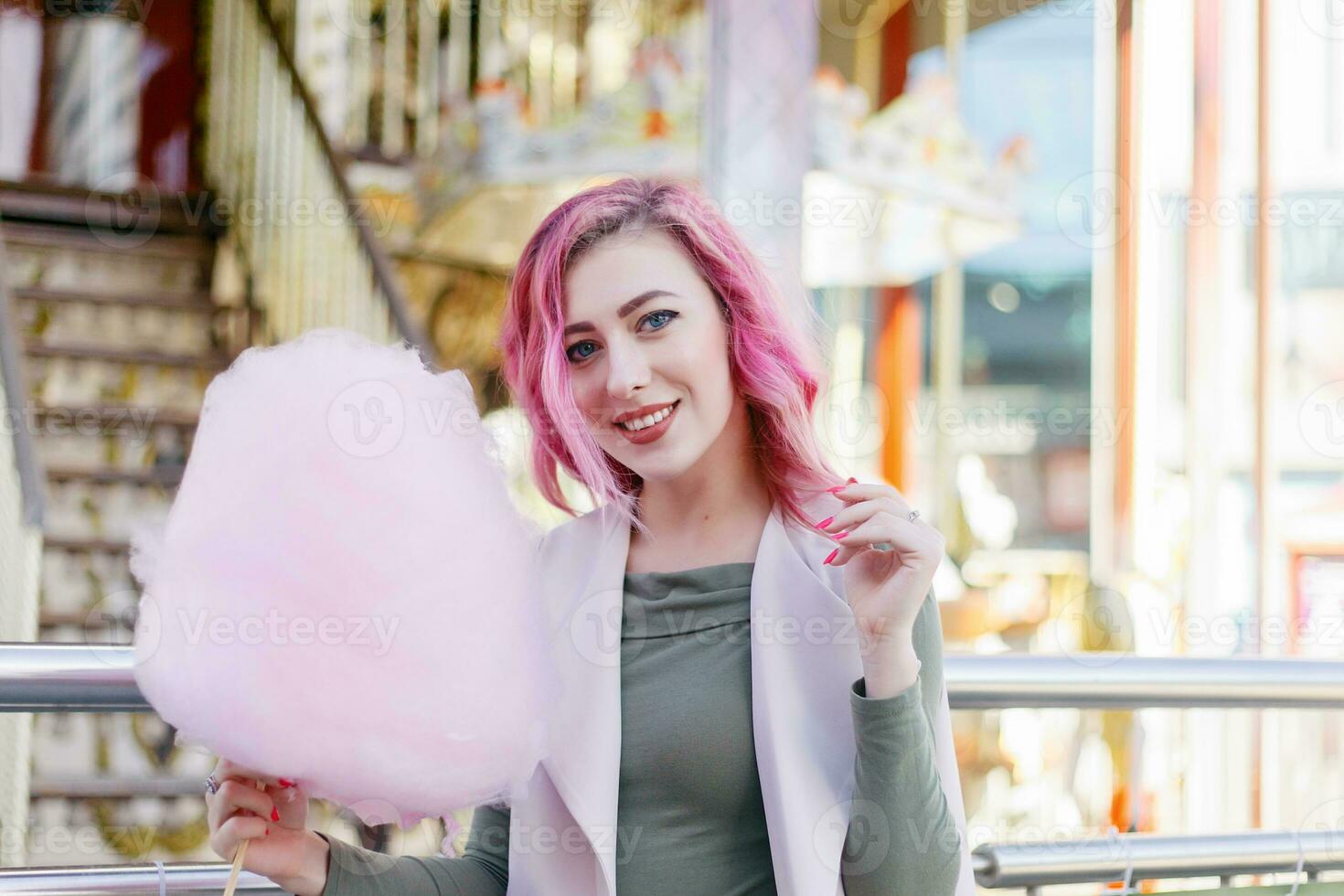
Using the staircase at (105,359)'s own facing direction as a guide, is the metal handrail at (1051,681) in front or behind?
in front

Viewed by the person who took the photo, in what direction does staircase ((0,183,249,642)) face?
facing the viewer

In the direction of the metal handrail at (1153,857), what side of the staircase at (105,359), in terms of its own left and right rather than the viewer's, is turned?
front

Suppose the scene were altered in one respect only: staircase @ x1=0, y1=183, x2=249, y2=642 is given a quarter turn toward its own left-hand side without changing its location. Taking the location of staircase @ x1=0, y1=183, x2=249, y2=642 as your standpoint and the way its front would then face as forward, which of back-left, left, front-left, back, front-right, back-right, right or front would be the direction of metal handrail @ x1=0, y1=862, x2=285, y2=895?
right
